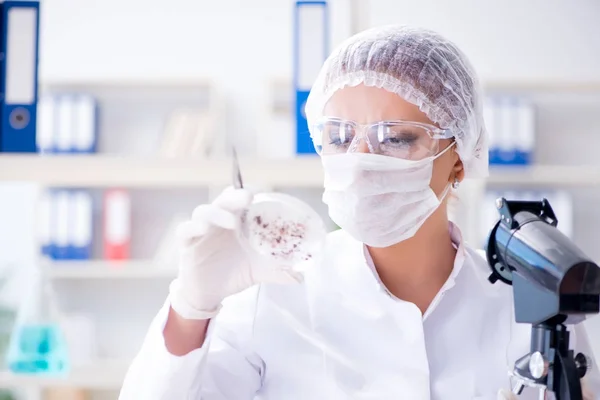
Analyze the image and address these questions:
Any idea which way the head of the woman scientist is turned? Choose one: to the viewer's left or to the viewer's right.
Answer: to the viewer's left

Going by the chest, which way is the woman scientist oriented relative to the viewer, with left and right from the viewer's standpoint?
facing the viewer
